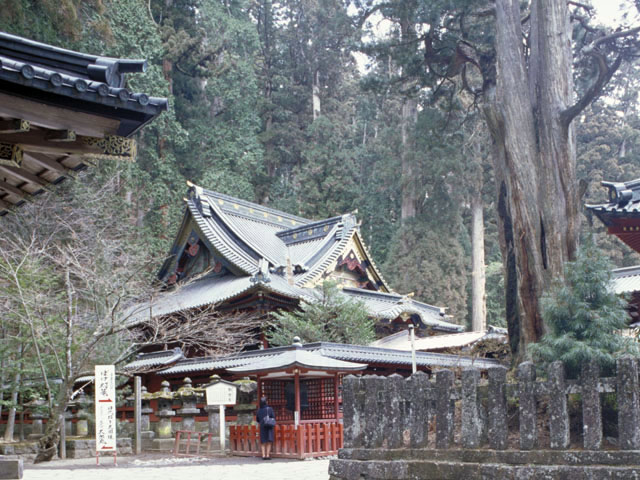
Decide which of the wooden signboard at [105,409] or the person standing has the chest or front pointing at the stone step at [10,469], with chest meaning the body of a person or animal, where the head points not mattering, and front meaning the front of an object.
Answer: the wooden signboard

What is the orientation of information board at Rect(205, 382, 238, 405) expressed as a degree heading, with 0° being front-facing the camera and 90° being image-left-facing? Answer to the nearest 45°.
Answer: approximately 0°

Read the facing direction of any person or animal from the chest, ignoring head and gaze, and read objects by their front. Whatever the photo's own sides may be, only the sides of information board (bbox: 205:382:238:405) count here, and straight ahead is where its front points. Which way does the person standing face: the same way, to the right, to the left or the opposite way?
the opposite way

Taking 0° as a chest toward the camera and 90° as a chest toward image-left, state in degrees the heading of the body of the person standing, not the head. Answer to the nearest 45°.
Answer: approximately 180°

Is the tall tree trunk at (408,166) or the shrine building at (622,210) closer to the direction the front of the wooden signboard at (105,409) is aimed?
the shrine building

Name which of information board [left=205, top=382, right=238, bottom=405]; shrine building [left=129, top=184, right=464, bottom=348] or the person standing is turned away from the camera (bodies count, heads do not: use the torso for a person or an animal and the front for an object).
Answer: the person standing

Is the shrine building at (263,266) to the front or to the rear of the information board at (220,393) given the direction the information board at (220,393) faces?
to the rear

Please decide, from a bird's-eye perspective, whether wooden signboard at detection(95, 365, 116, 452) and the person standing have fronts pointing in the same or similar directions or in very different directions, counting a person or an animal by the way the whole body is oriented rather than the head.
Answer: very different directions

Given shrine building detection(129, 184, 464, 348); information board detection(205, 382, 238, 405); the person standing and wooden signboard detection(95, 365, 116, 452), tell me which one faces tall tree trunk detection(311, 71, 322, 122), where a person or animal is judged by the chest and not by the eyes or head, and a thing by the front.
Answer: the person standing

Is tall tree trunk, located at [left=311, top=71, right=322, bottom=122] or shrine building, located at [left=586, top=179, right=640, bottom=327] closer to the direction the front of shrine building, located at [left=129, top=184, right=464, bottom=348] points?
the shrine building

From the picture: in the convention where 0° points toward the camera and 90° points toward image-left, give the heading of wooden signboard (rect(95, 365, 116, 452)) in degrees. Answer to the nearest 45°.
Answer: approximately 0°

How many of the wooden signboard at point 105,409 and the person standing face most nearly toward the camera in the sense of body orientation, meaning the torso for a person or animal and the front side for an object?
1

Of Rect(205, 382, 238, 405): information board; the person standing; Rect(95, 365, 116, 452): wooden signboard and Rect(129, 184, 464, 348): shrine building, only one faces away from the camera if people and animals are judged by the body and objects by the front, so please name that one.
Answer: the person standing

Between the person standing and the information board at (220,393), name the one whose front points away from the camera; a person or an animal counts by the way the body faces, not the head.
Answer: the person standing
